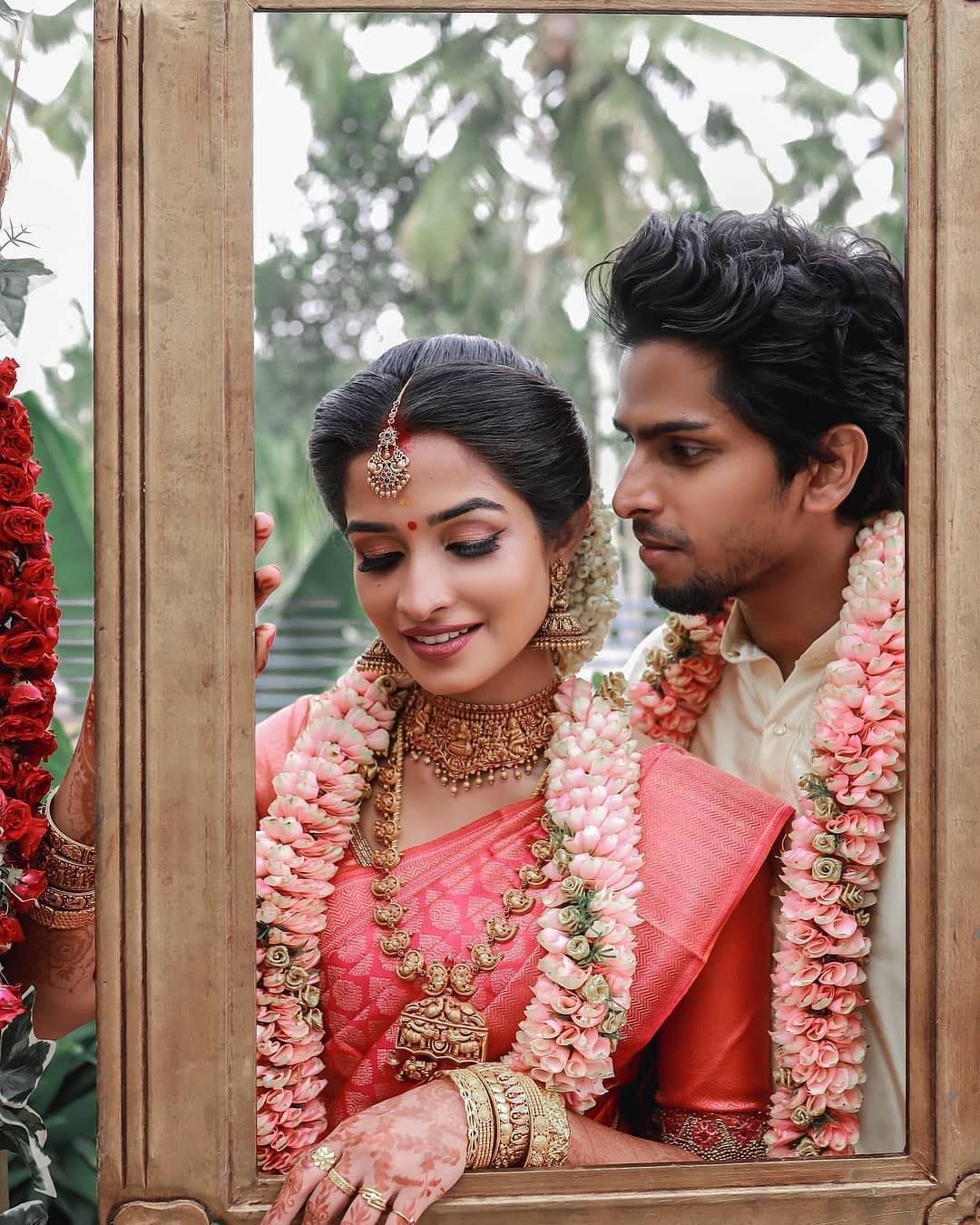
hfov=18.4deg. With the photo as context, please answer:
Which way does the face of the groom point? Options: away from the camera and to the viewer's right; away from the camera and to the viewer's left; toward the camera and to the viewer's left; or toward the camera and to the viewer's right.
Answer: toward the camera and to the viewer's left

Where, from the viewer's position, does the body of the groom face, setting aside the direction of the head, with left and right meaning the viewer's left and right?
facing the viewer and to the left of the viewer
